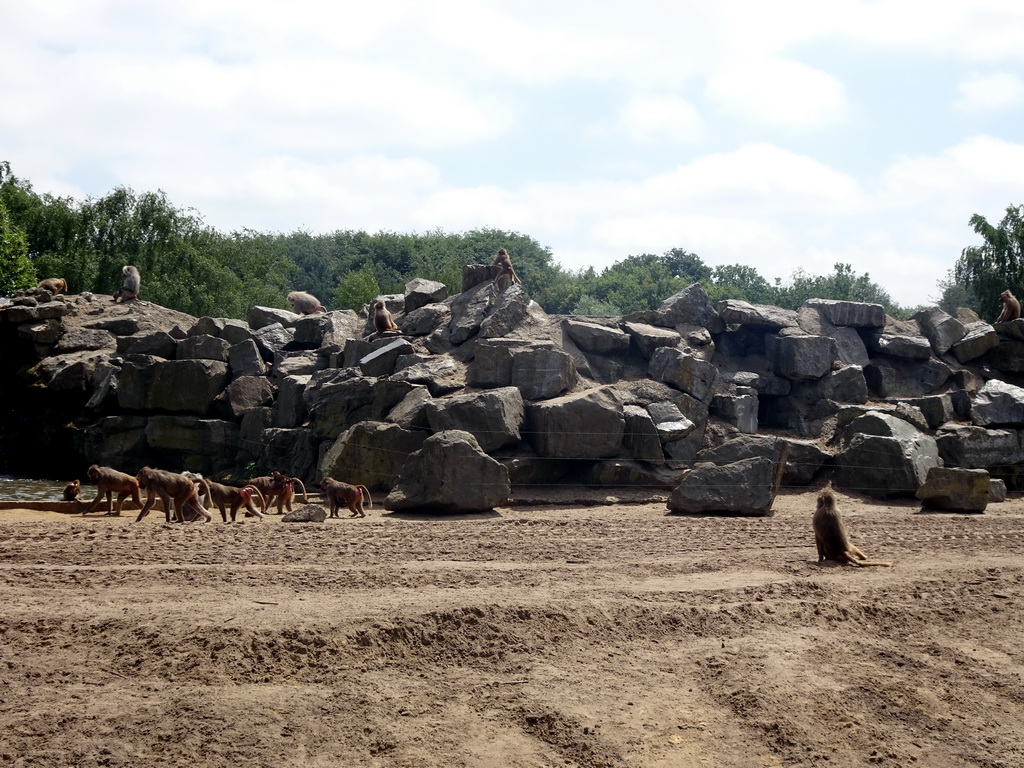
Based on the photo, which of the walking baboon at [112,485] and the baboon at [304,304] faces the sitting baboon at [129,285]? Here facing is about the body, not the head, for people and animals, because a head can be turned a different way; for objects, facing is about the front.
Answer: the baboon

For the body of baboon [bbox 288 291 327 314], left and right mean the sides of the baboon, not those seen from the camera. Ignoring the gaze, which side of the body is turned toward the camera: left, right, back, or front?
left

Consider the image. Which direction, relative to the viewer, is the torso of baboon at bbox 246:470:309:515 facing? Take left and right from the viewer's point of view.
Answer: facing to the left of the viewer

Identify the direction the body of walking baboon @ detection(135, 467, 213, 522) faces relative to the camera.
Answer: to the viewer's left

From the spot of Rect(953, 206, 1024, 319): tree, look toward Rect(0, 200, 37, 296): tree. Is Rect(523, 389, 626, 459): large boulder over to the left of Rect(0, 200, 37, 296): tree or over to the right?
left

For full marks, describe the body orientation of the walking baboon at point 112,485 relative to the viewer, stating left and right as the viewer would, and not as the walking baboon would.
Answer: facing to the left of the viewer

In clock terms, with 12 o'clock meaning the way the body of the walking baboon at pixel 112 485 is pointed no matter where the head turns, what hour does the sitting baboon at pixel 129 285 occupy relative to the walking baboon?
The sitting baboon is roughly at 3 o'clock from the walking baboon.
